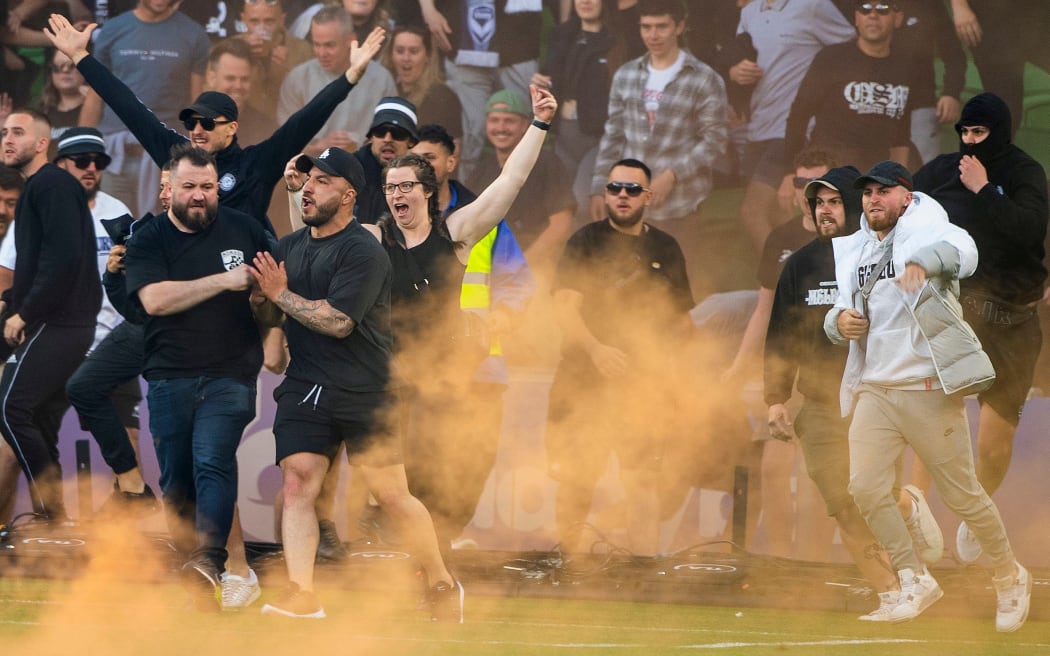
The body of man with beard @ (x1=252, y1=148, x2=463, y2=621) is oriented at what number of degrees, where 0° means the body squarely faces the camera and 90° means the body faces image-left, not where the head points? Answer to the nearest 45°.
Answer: approximately 45°

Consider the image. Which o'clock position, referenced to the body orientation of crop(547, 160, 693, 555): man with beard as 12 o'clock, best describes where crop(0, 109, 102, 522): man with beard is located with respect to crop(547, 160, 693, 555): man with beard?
crop(0, 109, 102, 522): man with beard is roughly at 3 o'clock from crop(547, 160, 693, 555): man with beard.

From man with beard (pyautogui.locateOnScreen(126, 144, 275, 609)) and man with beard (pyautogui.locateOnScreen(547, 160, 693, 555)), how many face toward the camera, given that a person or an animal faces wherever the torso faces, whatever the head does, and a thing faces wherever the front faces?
2

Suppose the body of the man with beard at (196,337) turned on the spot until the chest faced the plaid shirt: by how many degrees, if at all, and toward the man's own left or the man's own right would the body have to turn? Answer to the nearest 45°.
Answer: approximately 135° to the man's own left

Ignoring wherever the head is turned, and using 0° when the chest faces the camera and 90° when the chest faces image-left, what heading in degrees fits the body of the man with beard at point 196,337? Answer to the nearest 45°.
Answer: approximately 0°

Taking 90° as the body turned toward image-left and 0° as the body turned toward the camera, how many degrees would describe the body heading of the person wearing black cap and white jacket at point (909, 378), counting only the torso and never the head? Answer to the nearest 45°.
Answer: approximately 45°

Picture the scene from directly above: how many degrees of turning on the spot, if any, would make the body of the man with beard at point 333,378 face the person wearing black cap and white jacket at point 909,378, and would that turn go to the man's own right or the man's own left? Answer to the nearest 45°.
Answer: approximately 135° to the man's own left

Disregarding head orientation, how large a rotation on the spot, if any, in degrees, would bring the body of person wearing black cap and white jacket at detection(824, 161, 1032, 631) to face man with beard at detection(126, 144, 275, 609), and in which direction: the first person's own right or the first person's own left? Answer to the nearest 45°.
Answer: approximately 45° to the first person's own right

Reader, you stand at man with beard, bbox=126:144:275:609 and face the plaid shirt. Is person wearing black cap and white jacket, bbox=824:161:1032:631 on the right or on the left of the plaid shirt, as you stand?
right
